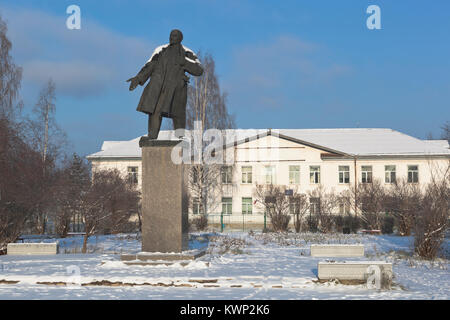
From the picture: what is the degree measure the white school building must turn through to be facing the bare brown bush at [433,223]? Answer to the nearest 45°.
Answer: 0° — it already faces it

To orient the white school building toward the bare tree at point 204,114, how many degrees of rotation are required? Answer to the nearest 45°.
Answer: approximately 45° to its right

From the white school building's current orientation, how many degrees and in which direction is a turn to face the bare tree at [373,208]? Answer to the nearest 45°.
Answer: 0° — it already faces it

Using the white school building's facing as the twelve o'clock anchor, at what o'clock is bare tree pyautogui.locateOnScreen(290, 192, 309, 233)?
The bare tree is roughly at 12 o'clock from the white school building.

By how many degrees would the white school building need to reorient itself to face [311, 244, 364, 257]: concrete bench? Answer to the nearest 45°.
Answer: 0° — it already faces it

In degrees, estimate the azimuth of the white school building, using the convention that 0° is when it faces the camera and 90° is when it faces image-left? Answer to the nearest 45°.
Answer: approximately 0°
